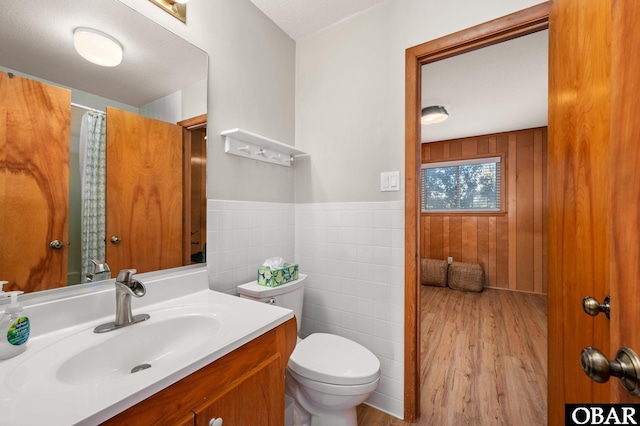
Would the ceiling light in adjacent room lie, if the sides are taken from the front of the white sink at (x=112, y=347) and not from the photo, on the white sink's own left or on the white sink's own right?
on the white sink's own left

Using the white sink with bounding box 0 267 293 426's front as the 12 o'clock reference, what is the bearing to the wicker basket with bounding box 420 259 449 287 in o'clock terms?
The wicker basket is roughly at 10 o'clock from the white sink.

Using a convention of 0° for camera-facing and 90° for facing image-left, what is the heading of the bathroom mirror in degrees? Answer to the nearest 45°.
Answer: approximately 315°

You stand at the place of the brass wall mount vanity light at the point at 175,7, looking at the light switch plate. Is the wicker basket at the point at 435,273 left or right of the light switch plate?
left

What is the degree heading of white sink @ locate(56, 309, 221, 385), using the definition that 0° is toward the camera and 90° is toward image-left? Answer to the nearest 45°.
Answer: approximately 315°

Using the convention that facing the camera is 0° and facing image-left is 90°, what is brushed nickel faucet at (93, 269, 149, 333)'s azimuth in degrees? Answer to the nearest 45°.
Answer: approximately 315°
